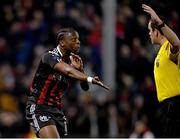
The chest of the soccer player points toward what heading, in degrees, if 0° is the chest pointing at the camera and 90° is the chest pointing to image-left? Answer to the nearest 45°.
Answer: approximately 315°

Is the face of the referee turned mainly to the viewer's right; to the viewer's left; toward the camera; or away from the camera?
to the viewer's left

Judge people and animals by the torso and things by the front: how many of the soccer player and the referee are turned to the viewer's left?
1

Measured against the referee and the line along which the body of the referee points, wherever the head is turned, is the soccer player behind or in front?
in front

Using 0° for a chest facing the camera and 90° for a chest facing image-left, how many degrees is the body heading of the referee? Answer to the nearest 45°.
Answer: approximately 90°

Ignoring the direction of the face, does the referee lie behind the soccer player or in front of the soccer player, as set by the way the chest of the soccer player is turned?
in front
